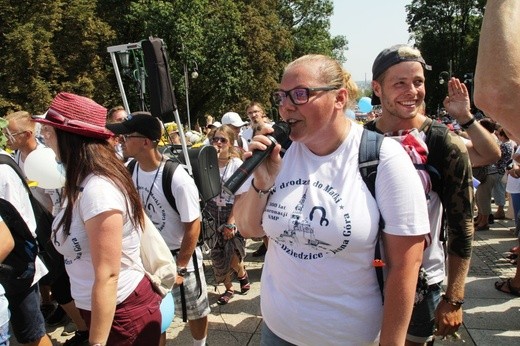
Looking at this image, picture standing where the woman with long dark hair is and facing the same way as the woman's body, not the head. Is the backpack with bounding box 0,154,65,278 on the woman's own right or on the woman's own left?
on the woman's own right

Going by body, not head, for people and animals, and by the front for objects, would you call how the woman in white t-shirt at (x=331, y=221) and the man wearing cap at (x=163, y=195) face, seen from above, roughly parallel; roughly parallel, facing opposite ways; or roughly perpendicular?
roughly parallel

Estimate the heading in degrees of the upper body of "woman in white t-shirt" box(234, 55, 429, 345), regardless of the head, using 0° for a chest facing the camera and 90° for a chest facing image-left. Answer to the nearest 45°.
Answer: approximately 45°

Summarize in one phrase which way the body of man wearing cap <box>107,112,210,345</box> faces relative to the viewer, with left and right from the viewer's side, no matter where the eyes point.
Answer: facing the viewer and to the left of the viewer

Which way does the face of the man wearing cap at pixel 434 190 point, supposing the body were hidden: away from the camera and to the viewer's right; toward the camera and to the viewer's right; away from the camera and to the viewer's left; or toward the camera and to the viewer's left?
toward the camera and to the viewer's right

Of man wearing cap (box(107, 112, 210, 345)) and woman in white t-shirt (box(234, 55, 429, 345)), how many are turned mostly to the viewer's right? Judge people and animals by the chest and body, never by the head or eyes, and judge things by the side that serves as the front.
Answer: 0

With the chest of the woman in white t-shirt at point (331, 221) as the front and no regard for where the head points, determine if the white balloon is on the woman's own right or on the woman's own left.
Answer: on the woman's own right

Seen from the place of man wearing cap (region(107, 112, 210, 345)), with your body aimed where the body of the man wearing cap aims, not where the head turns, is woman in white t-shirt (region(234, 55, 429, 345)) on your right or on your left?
on your left

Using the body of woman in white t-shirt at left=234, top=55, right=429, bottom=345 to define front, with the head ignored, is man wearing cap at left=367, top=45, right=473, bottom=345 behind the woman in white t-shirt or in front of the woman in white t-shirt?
behind

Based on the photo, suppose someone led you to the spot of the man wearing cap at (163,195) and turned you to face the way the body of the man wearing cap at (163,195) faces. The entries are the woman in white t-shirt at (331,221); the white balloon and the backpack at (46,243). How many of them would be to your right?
2

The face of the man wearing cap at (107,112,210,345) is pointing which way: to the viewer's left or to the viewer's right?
to the viewer's left
